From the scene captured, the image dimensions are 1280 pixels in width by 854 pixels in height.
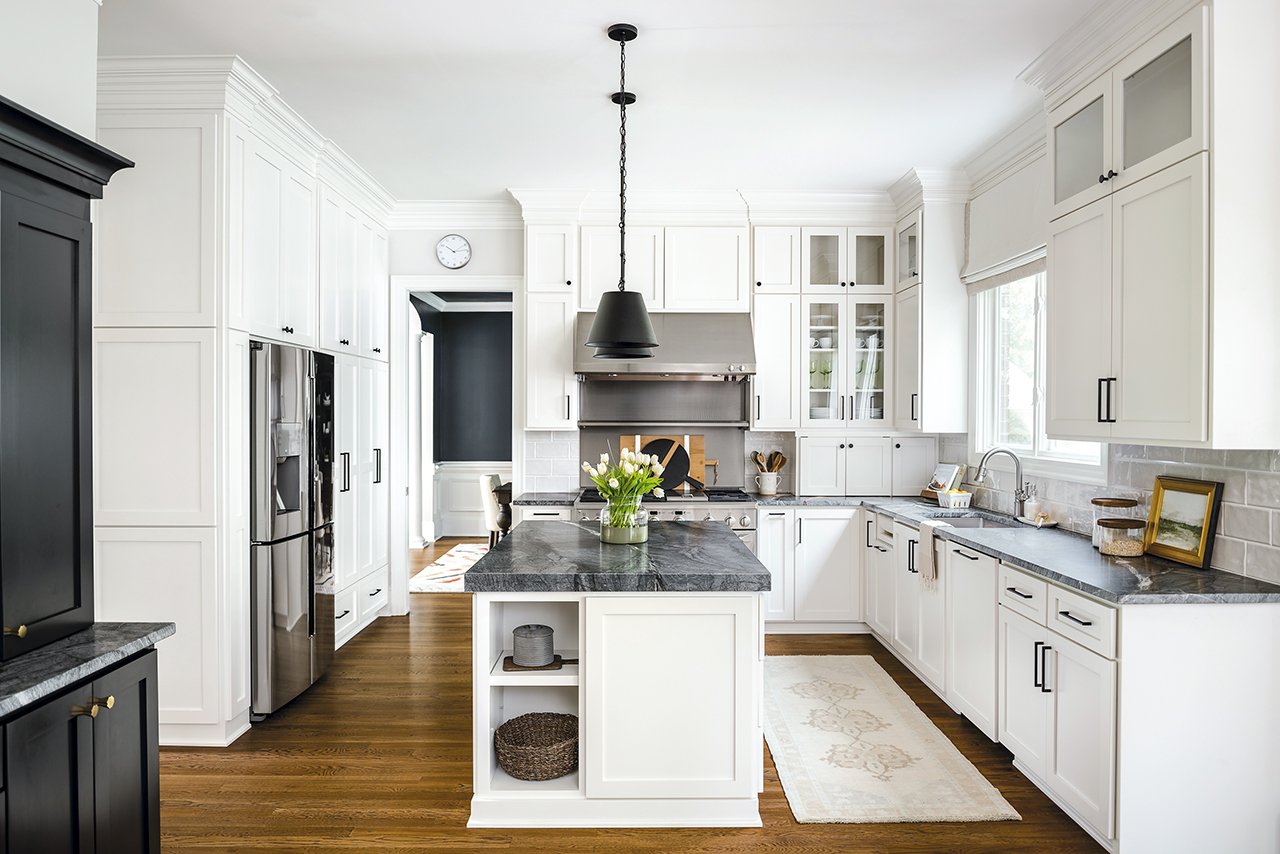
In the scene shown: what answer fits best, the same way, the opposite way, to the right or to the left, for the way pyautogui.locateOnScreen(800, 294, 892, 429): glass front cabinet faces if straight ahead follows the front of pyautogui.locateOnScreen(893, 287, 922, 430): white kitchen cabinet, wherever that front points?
to the left

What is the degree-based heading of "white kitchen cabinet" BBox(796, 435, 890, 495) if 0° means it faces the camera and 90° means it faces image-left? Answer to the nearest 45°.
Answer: approximately 0°

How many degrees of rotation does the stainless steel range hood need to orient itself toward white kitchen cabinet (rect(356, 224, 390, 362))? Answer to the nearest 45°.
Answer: approximately 90° to its right

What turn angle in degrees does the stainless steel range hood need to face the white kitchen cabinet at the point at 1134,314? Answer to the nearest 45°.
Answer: approximately 45° to its left

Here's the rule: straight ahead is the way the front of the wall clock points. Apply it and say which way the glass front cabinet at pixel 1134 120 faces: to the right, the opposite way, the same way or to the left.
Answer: to the right

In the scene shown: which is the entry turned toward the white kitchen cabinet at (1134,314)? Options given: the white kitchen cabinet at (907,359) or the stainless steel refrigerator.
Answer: the stainless steel refrigerator

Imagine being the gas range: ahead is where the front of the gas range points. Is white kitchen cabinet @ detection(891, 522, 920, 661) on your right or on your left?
on your left

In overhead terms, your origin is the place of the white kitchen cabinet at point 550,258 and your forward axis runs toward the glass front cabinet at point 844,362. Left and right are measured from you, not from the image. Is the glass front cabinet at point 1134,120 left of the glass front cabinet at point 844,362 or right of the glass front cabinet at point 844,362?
right

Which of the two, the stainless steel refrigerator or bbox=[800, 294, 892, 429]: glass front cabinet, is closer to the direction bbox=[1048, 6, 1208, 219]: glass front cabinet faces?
the stainless steel refrigerator

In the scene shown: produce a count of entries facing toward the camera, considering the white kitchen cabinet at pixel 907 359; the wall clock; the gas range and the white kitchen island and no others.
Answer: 3

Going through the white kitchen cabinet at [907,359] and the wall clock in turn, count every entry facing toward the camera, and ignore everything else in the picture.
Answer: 1

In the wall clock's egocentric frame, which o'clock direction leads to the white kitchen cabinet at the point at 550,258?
The white kitchen cabinet is roughly at 10 o'clock from the wall clock.

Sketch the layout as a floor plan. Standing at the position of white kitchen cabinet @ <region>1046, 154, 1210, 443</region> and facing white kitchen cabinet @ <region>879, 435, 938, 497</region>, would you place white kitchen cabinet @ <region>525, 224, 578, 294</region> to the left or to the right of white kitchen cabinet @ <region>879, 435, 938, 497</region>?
left

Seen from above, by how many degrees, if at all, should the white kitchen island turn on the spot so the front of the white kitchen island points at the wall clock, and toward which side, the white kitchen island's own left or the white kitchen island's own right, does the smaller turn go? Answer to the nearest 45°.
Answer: approximately 135° to the white kitchen island's own right
